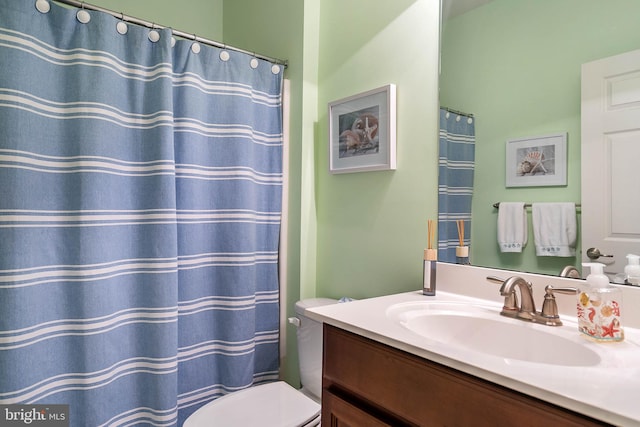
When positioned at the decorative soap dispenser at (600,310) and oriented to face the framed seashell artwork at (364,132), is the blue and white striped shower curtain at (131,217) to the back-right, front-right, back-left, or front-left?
front-left

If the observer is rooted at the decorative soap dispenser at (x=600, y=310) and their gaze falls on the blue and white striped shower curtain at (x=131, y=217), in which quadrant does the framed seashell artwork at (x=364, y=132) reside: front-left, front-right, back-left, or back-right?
front-right

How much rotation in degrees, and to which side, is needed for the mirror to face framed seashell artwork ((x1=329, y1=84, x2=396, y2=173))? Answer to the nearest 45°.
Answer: approximately 45° to its right

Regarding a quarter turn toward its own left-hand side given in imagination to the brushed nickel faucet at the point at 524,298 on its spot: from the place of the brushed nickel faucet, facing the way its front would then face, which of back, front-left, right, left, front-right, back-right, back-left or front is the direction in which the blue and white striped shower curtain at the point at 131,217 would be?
back-right

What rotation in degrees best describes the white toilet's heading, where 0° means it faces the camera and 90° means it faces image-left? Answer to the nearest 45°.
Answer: approximately 45°

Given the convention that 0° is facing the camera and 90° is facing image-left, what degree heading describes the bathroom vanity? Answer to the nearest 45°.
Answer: approximately 45°

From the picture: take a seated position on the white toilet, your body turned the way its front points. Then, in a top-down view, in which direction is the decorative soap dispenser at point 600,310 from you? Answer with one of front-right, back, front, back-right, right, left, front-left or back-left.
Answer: left

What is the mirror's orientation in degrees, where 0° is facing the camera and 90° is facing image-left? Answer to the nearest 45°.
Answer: approximately 45°

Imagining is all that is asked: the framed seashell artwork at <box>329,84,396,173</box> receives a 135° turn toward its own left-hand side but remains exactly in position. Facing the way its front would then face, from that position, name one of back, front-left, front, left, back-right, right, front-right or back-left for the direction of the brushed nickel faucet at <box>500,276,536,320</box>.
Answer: front-right

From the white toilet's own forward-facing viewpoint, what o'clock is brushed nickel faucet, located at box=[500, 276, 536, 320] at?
The brushed nickel faucet is roughly at 9 o'clock from the white toilet.
